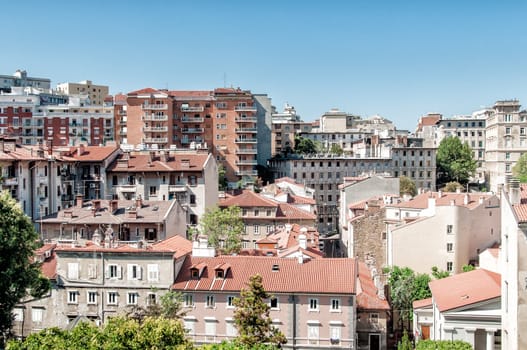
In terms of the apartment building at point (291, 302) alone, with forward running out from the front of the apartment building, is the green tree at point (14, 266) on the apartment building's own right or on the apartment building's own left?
on the apartment building's own right

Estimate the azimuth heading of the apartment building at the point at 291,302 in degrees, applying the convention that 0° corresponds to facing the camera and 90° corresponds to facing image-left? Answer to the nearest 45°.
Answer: approximately 0°

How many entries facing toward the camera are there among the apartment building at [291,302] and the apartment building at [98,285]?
2
